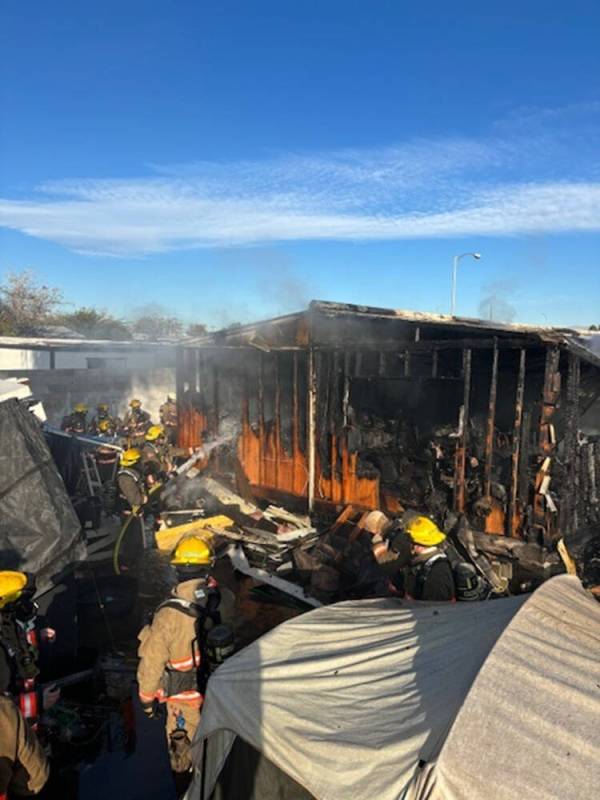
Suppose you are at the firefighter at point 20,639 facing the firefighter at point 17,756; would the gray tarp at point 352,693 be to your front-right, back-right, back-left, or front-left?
front-left

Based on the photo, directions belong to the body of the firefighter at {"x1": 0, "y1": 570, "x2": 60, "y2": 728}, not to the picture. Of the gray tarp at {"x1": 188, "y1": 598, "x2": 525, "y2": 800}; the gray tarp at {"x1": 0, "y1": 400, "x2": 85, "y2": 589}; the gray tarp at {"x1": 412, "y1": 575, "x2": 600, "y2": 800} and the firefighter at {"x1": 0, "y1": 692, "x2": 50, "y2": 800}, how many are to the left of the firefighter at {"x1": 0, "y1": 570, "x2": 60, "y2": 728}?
1

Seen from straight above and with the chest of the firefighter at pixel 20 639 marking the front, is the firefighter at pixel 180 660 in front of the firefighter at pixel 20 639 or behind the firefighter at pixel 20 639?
in front

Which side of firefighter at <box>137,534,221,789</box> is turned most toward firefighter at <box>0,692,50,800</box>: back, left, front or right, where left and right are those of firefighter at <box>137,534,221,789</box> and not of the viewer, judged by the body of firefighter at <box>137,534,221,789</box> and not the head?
back

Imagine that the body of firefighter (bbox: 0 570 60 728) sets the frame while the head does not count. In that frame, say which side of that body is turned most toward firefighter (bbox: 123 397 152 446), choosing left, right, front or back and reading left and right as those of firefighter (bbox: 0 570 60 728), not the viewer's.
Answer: left

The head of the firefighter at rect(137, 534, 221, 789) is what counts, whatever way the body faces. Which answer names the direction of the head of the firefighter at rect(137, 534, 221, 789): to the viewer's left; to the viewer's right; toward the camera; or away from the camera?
away from the camera

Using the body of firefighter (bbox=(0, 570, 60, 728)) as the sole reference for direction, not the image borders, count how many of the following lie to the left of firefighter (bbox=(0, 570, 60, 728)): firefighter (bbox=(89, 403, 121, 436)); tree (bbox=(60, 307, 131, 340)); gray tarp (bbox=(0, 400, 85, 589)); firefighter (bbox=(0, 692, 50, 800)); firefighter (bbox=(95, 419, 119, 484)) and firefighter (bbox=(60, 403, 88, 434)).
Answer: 5

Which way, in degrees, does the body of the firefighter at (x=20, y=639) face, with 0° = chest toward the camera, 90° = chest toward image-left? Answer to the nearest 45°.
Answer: approximately 270°

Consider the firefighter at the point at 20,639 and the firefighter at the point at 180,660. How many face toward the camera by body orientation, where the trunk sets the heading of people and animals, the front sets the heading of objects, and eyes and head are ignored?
0
